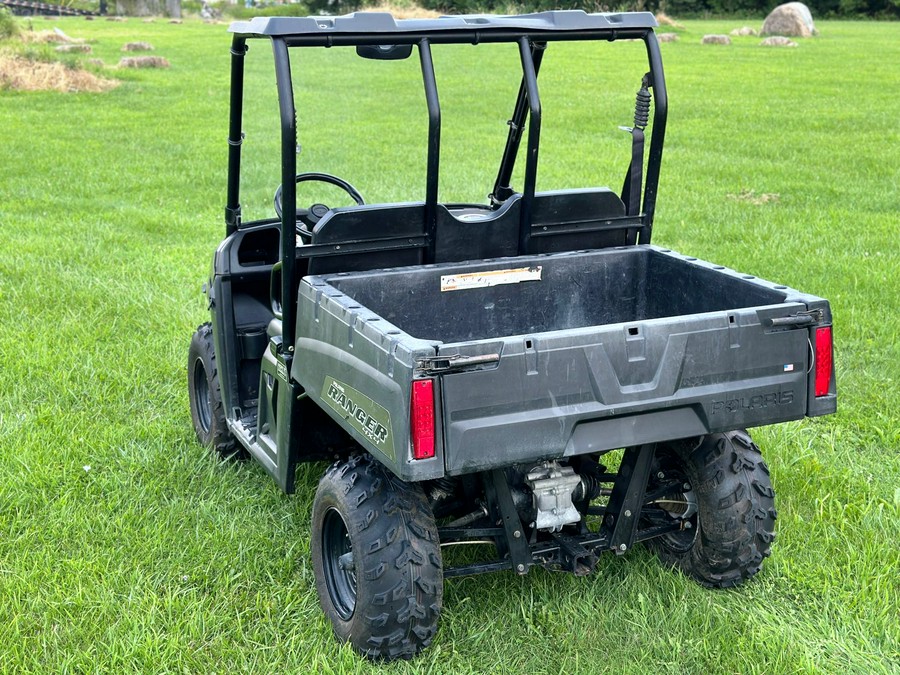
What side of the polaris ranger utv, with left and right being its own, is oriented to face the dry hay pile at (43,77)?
front

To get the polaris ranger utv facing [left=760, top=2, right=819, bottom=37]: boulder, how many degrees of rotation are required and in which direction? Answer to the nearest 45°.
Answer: approximately 45° to its right

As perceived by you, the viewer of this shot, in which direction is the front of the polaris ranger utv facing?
facing away from the viewer and to the left of the viewer

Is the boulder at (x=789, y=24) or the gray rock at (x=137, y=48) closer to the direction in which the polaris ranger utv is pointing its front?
the gray rock

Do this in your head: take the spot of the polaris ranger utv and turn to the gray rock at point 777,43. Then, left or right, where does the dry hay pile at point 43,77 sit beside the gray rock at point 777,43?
left

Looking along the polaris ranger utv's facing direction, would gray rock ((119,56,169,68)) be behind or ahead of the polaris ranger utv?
ahead

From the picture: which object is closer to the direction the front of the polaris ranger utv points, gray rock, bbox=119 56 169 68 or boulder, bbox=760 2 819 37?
the gray rock

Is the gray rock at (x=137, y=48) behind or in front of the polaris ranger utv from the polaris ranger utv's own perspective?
in front

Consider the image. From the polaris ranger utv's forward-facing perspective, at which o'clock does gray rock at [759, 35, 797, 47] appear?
The gray rock is roughly at 2 o'clock from the polaris ranger utv.
